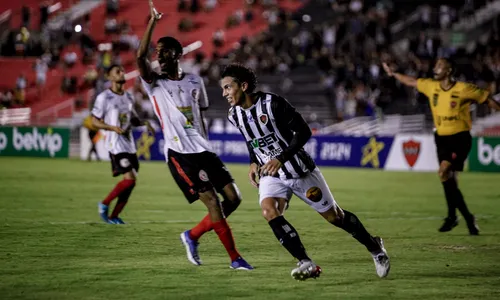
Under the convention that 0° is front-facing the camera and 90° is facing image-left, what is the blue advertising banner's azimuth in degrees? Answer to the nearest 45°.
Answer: approximately 0°

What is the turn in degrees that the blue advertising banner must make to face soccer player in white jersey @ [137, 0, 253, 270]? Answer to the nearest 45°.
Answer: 0° — it already faces them

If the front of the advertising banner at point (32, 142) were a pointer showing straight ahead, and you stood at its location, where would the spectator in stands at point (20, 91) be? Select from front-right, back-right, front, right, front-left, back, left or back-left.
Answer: back

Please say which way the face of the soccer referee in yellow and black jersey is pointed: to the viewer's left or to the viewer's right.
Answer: to the viewer's left

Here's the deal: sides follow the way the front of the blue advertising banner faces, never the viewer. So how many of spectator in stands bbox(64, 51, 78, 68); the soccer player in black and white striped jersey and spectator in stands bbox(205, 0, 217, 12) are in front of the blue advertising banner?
1

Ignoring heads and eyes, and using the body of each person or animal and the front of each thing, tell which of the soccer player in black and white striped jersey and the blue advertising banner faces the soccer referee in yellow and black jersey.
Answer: the blue advertising banner

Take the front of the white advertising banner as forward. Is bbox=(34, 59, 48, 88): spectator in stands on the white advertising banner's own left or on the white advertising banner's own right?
on the white advertising banner's own right

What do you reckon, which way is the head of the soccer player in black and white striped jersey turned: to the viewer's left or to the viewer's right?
to the viewer's left
